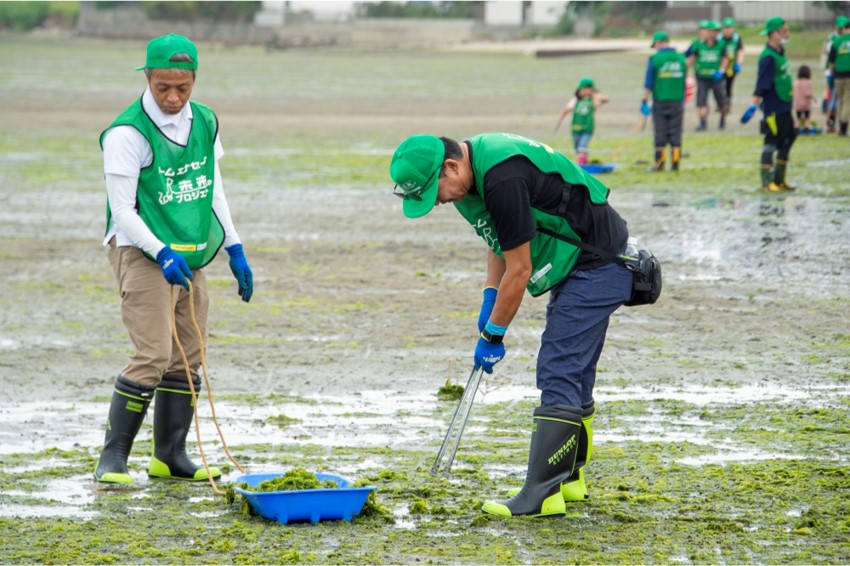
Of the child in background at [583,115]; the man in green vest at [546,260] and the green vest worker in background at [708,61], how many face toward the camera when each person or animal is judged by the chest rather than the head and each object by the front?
2

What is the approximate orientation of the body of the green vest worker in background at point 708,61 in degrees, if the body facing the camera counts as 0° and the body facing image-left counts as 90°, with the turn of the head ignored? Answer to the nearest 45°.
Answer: approximately 0°

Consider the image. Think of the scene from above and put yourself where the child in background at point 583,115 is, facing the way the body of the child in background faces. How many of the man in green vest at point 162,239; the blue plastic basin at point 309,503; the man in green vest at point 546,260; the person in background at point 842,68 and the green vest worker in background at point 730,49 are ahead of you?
3

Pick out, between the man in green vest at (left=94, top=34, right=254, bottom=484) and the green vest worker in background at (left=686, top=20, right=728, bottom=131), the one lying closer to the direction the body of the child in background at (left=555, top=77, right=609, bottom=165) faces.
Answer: the man in green vest

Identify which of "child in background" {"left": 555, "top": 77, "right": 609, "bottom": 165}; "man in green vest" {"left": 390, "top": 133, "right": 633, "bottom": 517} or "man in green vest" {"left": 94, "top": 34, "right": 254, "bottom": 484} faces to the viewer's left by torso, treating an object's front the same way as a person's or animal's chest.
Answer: "man in green vest" {"left": 390, "top": 133, "right": 633, "bottom": 517}

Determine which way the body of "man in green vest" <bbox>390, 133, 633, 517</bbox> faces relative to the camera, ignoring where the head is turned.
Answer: to the viewer's left
